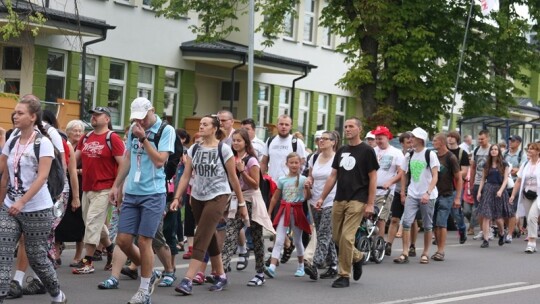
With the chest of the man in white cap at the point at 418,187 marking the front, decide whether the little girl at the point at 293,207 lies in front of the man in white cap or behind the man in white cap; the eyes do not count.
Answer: in front

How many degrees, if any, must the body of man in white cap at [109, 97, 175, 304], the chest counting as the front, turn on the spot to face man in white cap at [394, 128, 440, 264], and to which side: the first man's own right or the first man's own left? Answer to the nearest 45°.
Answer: approximately 180°

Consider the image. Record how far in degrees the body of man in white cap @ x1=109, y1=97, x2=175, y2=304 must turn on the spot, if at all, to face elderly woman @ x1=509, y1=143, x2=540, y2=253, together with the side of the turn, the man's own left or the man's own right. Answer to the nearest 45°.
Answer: approximately 180°

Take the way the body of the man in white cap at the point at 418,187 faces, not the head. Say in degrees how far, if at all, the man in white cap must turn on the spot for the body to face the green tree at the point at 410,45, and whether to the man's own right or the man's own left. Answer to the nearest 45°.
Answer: approximately 135° to the man's own right

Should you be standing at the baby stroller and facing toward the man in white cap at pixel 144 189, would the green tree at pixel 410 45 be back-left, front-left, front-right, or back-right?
back-right

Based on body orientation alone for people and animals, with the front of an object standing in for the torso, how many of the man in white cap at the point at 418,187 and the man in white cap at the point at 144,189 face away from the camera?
0

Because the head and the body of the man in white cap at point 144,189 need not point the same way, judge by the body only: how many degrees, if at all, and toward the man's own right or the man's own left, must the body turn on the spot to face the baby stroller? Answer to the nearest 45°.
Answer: approximately 180°
